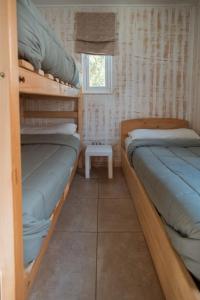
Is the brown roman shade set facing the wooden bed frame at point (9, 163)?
yes

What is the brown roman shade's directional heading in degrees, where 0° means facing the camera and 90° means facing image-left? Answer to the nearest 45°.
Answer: approximately 0°

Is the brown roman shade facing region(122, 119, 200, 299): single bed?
no
